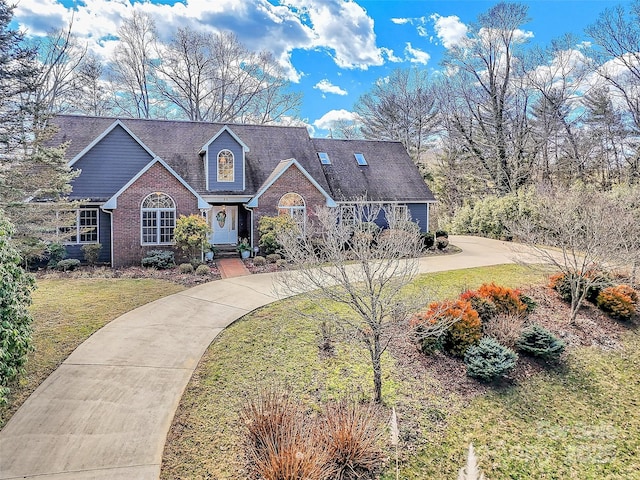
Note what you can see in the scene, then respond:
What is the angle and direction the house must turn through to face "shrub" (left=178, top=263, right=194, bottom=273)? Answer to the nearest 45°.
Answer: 0° — it already faces it

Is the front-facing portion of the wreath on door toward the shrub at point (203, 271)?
yes

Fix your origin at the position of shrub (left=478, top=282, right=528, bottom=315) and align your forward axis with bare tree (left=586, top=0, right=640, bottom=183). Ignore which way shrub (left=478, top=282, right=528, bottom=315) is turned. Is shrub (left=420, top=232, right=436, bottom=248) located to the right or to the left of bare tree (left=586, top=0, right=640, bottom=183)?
left

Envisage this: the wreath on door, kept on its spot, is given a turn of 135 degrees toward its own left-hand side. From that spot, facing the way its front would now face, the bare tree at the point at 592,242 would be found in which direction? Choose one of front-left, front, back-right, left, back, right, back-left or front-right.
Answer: right

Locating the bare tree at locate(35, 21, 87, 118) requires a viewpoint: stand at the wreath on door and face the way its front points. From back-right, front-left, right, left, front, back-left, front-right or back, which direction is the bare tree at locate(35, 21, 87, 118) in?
back-right

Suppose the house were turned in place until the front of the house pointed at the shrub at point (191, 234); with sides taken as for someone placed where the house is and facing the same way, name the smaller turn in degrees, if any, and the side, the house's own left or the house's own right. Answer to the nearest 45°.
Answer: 0° — it already faces it

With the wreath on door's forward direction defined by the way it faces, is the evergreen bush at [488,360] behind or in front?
in front

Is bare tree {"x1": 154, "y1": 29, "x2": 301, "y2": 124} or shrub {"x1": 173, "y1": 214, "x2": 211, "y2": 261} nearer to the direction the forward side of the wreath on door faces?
the shrub

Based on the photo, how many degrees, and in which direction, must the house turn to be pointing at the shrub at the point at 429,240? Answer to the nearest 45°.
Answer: approximately 90° to its left

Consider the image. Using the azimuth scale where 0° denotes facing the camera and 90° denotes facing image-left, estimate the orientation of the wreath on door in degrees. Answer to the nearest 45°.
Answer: approximately 0°

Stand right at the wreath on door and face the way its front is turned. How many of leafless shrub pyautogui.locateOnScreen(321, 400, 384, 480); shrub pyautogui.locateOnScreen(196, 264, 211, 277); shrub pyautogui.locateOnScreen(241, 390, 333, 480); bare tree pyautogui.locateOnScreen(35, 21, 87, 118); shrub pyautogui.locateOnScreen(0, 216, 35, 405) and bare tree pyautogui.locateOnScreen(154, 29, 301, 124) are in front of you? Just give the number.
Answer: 4

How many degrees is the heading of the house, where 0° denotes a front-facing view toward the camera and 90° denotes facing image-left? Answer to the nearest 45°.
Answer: approximately 0°
